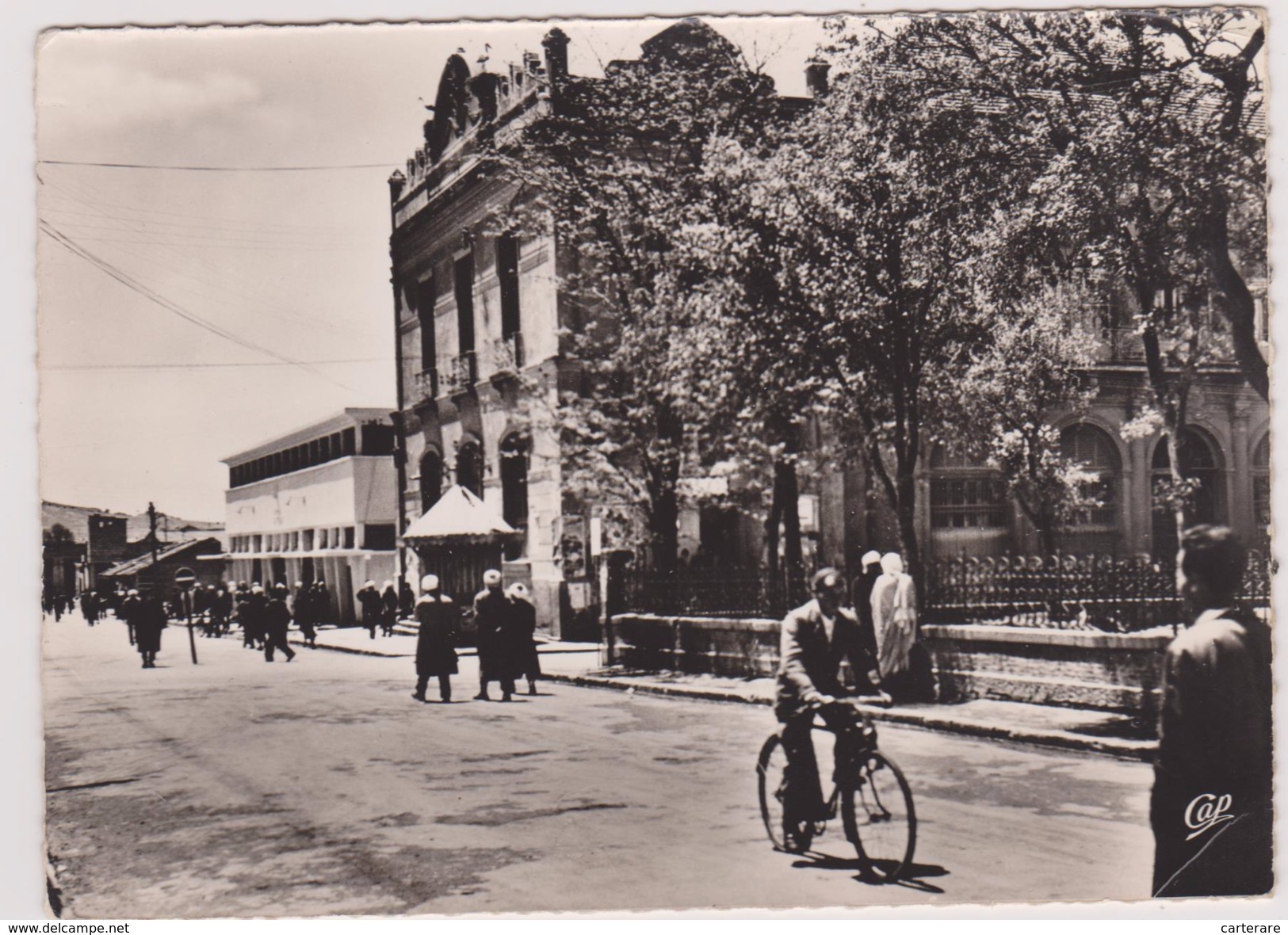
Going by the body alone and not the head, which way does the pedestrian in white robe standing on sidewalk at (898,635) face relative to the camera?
away from the camera

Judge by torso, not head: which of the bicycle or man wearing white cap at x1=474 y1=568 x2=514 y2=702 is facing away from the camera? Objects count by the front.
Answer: the man wearing white cap

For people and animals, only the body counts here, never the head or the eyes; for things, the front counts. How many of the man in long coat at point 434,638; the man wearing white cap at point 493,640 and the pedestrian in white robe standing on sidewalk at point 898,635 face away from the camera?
3

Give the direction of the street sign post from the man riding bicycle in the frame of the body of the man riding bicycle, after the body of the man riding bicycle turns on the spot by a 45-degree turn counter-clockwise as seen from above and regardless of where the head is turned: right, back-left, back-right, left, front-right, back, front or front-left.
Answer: back-left

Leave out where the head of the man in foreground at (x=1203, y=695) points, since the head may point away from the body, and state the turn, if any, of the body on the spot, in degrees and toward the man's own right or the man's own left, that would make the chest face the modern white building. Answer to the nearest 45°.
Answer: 0° — they already face it

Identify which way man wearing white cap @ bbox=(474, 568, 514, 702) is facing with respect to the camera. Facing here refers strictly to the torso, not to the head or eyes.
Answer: away from the camera

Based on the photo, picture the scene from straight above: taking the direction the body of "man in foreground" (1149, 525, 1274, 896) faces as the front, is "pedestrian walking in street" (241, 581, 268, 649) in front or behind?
in front

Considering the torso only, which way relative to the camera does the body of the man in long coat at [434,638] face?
away from the camera

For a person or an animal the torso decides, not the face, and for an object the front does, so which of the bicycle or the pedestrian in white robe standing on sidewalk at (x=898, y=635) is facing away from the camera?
the pedestrian in white robe standing on sidewalk

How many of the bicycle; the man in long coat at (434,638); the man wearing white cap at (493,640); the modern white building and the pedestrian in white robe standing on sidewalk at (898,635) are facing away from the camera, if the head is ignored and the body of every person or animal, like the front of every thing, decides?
3

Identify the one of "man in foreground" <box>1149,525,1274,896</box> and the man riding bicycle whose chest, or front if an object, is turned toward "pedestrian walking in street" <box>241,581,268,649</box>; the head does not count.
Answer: the man in foreground

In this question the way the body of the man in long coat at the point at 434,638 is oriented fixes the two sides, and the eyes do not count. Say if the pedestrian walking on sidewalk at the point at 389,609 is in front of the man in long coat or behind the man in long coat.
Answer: in front
